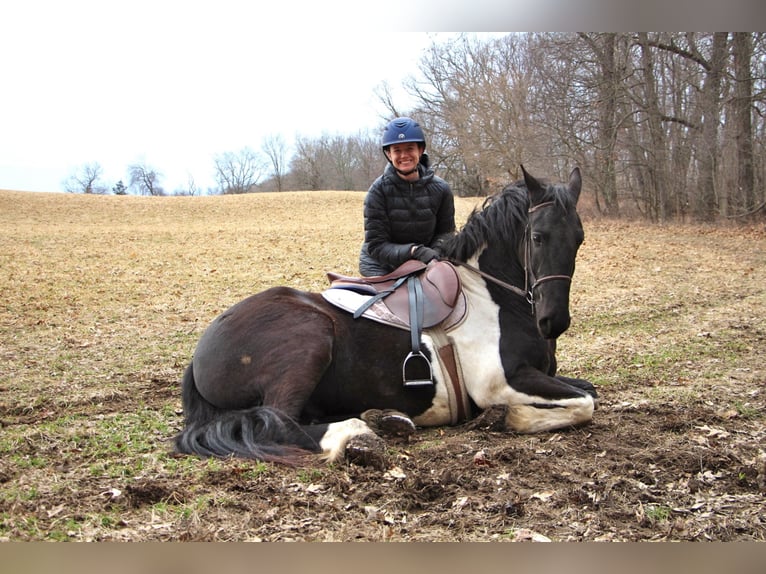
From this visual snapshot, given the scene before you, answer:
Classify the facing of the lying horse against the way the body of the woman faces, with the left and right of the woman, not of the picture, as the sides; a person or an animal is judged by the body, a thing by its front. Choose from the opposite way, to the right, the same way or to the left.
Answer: to the left

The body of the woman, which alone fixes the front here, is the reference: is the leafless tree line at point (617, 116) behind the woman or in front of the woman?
behind

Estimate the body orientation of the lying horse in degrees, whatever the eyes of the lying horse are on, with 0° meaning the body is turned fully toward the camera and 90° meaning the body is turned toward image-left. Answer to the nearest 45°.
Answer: approximately 270°

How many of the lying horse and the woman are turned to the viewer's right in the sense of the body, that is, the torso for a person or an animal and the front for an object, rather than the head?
1

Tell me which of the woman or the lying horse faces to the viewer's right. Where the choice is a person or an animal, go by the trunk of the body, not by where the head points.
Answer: the lying horse

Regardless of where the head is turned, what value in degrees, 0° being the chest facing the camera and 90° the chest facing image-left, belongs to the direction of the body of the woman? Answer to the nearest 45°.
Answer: approximately 0°
